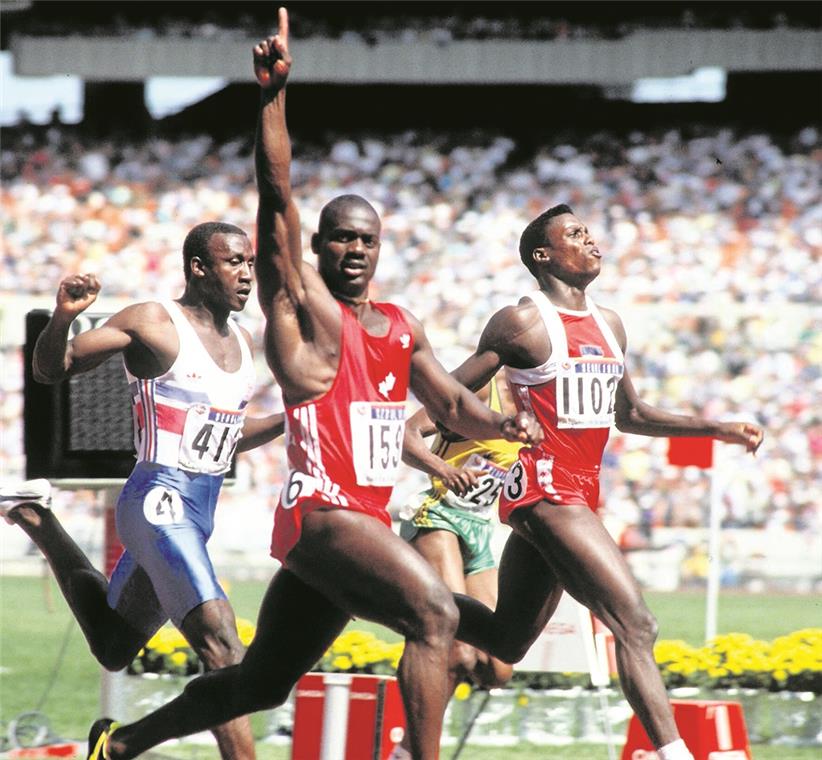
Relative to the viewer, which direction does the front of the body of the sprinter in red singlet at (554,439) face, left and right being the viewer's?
facing the viewer and to the right of the viewer

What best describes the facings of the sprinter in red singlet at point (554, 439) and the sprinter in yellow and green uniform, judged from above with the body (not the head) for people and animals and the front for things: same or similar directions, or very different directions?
same or similar directions

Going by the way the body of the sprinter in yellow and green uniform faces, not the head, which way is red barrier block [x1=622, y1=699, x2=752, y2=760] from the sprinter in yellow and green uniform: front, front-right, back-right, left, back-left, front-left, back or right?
front

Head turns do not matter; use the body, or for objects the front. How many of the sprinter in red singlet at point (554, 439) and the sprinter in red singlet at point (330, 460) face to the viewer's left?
0

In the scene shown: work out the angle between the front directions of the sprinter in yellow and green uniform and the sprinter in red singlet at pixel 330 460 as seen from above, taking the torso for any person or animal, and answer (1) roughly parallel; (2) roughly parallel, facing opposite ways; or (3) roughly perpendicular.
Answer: roughly parallel

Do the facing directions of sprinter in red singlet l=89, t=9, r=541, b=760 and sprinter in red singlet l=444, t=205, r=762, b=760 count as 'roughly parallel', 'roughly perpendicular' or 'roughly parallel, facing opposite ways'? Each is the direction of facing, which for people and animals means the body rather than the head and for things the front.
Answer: roughly parallel

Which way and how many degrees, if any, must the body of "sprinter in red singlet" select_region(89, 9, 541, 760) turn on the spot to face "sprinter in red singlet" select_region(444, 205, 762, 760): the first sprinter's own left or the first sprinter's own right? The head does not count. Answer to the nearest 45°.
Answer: approximately 90° to the first sprinter's own left
